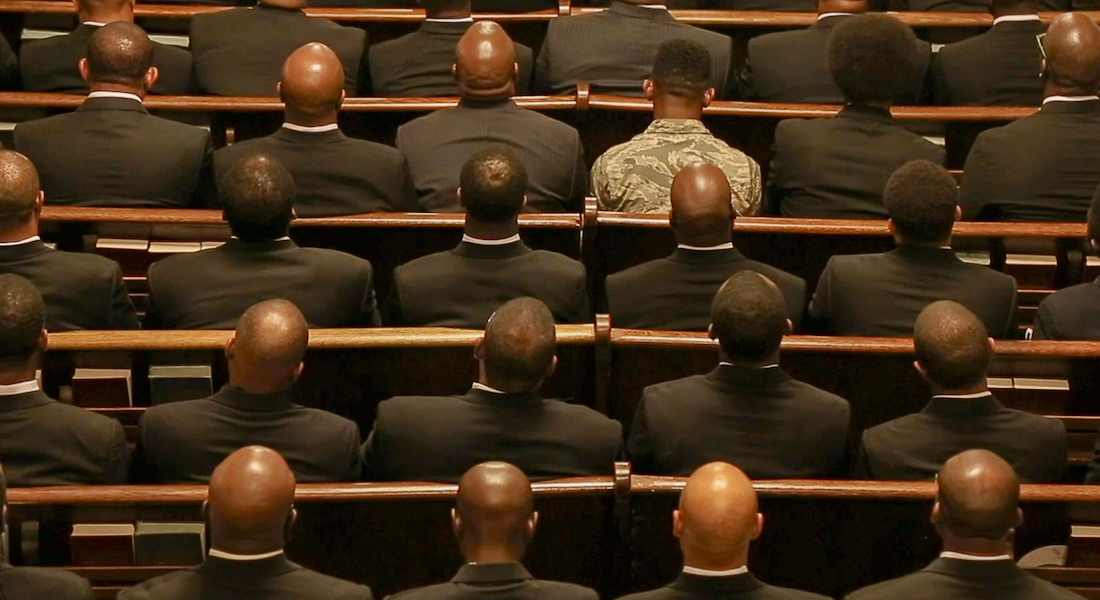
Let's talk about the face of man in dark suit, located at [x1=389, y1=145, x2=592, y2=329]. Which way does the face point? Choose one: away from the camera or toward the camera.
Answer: away from the camera

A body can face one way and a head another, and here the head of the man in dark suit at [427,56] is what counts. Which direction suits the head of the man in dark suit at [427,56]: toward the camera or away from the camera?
away from the camera

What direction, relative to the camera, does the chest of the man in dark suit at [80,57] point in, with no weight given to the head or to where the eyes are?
away from the camera

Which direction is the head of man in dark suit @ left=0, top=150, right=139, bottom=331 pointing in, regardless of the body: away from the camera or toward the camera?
away from the camera

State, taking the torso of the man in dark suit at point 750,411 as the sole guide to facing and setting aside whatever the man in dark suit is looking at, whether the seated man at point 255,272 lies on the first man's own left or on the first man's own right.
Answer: on the first man's own left

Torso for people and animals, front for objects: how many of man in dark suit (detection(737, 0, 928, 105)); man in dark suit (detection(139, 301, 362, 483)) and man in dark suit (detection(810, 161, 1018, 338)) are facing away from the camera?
3

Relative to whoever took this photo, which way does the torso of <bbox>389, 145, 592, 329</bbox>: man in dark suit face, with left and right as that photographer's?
facing away from the viewer

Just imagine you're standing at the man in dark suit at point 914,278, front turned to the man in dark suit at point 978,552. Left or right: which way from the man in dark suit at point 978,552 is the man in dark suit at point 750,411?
right

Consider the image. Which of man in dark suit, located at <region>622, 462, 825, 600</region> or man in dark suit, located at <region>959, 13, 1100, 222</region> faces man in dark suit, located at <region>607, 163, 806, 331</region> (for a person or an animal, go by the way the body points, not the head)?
man in dark suit, located at <region>622, 462, 825, 600</region>

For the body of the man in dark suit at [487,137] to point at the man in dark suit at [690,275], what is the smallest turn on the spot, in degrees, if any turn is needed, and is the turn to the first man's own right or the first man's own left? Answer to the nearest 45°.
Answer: approximately 135° to the first man's own right

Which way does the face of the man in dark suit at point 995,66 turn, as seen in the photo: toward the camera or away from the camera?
away from the camera

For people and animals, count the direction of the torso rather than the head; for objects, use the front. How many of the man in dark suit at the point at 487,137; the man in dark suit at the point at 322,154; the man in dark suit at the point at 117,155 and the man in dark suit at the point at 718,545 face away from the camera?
4
